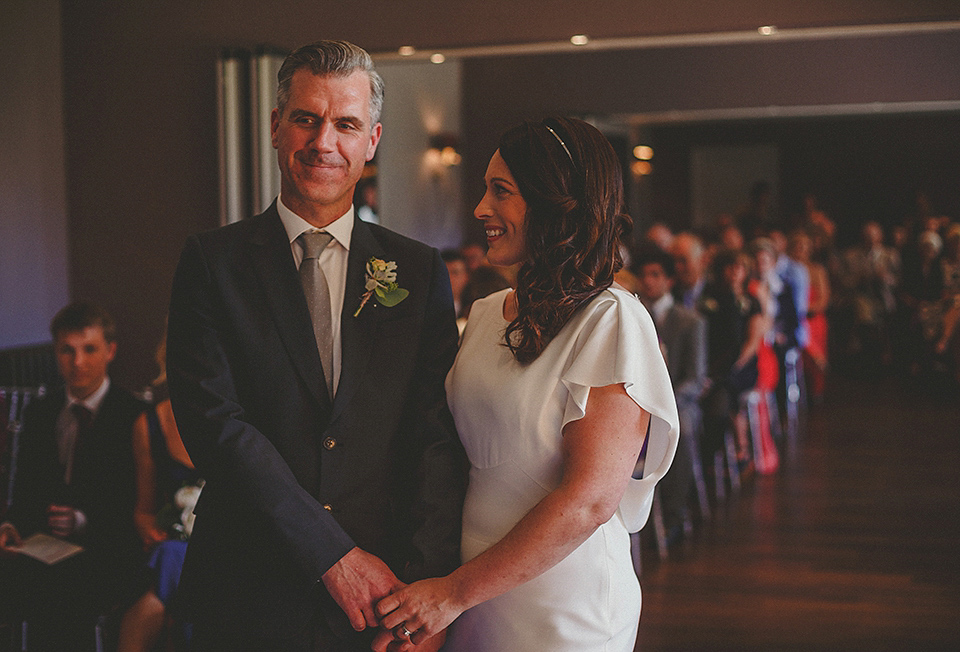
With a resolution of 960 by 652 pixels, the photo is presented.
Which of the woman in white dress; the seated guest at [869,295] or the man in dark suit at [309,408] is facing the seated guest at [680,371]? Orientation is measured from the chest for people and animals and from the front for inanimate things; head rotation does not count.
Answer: the seated guest at [869,295]

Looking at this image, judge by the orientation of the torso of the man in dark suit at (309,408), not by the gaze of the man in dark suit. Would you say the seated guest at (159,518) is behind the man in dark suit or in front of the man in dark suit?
behind

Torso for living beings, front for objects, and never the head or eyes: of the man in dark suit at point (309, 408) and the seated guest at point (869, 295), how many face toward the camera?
2

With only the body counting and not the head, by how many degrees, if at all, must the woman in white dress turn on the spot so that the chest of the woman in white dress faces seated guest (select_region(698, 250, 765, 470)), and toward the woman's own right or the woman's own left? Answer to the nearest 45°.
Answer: approximately 135° to the woman's own right

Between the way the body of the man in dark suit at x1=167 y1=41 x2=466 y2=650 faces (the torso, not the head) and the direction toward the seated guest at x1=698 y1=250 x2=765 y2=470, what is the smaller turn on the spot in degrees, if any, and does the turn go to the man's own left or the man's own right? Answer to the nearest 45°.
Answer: approximately 135° to the man's own left

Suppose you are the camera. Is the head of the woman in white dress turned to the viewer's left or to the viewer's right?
to the viewer's left

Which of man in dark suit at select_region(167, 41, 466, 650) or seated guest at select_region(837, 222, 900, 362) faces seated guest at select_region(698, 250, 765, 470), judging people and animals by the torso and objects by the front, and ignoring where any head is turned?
seated guest at select_region(837, 222, 900, 362)

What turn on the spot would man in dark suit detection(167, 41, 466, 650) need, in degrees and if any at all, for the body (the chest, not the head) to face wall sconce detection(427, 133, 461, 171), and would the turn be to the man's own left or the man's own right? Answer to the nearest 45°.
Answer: approximately 180°
